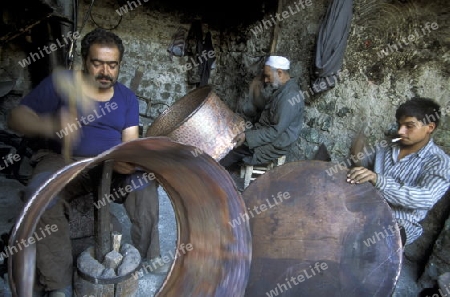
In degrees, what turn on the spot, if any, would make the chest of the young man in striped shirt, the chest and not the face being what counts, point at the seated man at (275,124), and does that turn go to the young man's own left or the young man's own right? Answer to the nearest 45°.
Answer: approximately 90° to the young man's own right

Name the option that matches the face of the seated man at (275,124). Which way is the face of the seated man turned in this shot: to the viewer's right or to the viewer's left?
to the viewer's left

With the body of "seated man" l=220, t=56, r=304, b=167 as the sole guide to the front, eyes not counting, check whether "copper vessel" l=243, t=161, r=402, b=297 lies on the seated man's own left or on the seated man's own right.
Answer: on the seated man's own left

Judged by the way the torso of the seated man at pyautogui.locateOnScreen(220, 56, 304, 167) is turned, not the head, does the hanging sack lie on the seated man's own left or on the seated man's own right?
on the seated man's own right

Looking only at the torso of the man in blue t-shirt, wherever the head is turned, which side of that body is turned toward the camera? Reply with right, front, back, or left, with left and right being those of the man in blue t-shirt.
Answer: front

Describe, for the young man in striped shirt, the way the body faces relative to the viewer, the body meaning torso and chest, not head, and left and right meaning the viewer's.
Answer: facing the viewer and to the left of the viewer

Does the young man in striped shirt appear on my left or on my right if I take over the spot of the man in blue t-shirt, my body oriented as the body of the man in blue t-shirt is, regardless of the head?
on my left

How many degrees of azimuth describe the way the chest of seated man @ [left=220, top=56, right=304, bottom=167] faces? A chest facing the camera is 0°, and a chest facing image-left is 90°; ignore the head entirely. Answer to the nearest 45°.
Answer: approximately 90°

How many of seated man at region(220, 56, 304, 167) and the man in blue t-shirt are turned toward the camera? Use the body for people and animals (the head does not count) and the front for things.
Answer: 1

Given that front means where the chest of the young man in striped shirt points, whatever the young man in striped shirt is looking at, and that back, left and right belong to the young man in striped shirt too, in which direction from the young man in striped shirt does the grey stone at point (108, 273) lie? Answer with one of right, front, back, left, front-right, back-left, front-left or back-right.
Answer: front
